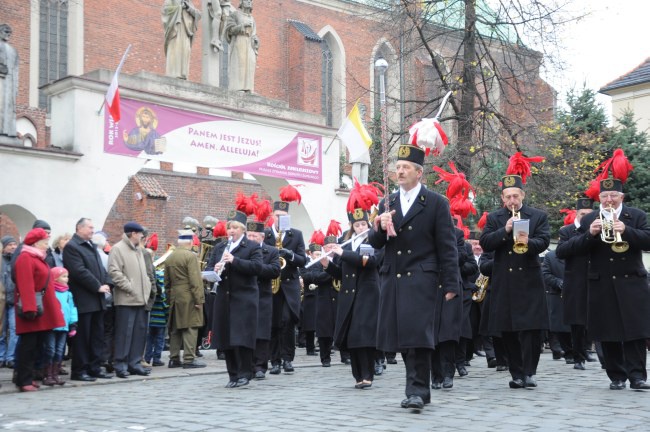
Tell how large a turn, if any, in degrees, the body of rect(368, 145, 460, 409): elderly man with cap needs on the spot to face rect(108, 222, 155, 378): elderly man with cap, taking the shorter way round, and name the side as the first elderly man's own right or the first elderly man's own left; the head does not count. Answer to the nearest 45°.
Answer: approximately 90° to the first elderly man's own right

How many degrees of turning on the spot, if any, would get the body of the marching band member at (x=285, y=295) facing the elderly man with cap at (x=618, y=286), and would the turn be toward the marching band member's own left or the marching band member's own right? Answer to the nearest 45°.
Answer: approximately 45° to the marching band member's own left

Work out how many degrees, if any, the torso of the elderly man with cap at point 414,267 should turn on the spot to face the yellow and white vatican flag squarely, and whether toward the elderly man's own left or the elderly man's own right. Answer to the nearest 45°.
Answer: approximately 135° to the elderly man's own right

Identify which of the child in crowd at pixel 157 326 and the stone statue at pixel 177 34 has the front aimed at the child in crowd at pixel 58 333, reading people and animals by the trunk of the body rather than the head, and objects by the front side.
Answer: the stone statue

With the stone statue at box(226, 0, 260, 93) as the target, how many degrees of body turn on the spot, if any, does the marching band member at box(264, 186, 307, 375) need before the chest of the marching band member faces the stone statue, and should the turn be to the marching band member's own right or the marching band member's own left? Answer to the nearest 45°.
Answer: approximately 180°
